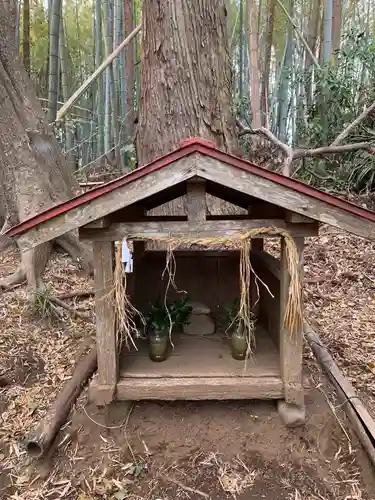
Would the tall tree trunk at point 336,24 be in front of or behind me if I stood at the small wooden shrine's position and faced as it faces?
behind

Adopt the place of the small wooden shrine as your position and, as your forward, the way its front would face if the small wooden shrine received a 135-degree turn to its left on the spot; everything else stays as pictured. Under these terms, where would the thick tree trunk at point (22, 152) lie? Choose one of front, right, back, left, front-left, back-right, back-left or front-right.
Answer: left

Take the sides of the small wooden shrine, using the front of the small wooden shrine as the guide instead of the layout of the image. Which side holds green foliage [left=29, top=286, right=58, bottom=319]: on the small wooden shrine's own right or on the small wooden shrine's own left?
on the small wooden shrine's own right

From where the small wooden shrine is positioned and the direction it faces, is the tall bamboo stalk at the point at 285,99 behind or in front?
behind

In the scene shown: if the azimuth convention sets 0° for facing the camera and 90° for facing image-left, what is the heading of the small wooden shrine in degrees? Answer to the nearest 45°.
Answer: approximately 0°

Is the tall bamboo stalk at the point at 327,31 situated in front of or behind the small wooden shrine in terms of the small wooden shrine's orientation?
behind

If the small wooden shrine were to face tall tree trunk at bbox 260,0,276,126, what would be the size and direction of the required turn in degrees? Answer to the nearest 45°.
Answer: approximately 180°

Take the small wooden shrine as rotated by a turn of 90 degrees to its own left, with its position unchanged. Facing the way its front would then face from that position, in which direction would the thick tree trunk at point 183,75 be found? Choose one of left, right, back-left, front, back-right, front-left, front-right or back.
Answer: left

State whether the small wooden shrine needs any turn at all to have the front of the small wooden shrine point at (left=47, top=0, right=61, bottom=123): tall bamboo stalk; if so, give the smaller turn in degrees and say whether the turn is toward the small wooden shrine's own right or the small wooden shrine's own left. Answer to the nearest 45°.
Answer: approximately 135° to the small wooden shrine's own right

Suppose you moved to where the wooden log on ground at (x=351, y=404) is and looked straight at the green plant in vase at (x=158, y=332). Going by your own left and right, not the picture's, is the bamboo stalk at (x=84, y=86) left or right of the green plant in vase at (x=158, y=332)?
right

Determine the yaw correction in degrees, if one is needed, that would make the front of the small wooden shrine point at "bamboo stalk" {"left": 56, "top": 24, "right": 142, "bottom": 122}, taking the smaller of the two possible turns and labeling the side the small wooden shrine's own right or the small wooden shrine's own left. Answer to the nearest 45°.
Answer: approximately 135° to the small wooden shrine's own right

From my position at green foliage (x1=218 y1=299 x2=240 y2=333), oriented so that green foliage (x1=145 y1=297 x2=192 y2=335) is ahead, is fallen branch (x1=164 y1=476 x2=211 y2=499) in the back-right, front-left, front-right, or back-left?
front-left

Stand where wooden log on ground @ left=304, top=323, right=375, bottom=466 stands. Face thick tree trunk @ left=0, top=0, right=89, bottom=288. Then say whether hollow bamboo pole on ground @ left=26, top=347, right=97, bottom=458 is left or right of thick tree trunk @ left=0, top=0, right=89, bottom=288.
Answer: left
